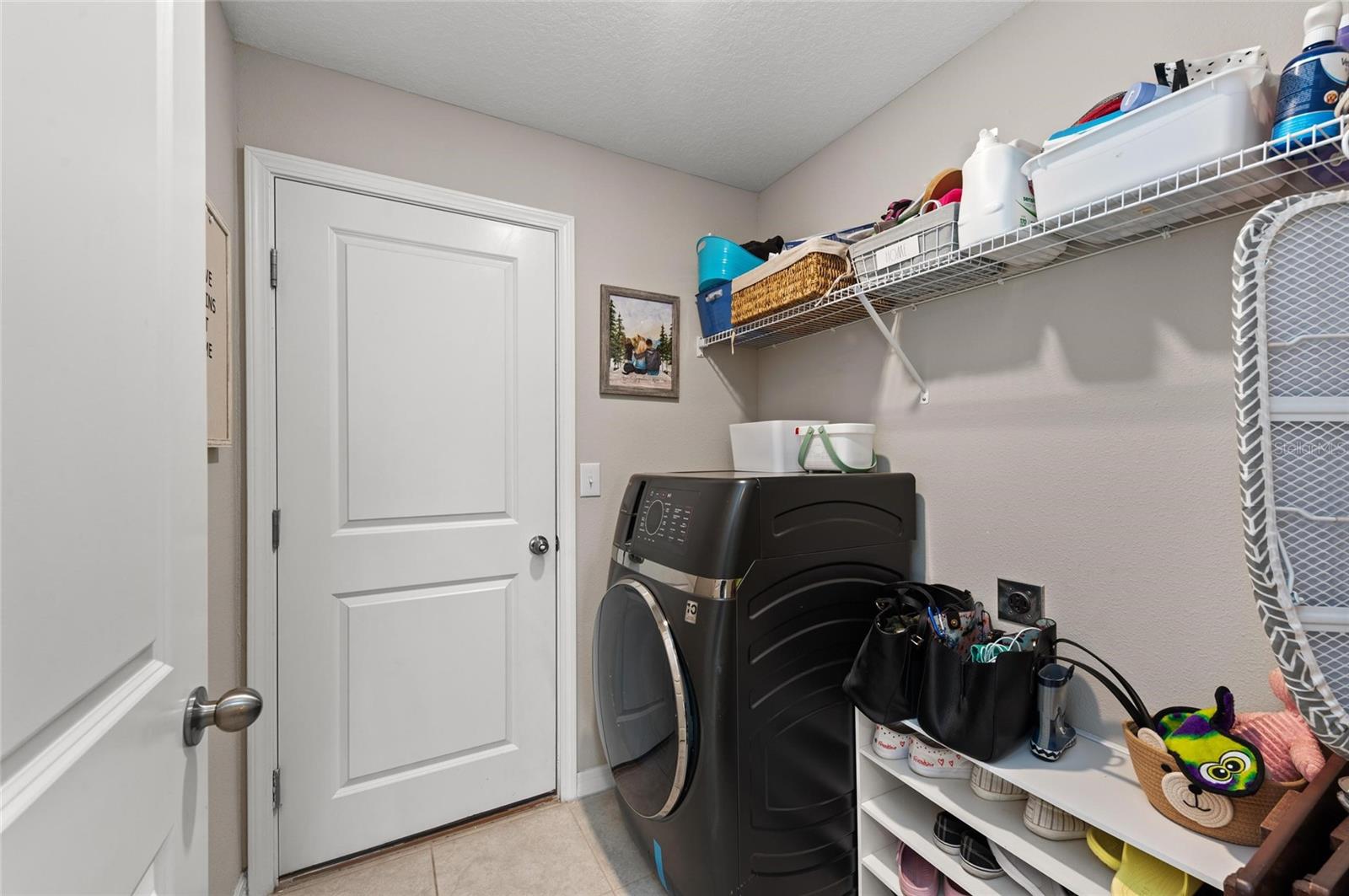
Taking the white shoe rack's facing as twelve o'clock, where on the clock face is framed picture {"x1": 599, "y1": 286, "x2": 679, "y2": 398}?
The framed picture is roughly at 2 o'clock from the white shoe rack.

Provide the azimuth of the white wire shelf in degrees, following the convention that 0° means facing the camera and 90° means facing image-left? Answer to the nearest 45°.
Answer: approximately 45°

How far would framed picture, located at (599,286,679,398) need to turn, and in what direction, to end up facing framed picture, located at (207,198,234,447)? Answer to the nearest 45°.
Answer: approximately 90° to its right

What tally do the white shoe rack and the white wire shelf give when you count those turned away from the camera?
0

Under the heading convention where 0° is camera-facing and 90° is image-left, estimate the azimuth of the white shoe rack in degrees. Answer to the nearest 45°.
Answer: approximately 45°

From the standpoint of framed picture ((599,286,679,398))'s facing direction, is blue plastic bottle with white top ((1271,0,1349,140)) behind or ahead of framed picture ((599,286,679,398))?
ahead

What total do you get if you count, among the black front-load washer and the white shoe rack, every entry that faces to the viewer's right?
0

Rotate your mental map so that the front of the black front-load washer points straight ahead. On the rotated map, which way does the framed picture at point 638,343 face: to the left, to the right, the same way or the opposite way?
to the left

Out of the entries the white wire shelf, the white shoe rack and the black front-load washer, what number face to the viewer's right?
0

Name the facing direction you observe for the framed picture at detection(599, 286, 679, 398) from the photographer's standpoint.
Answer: facing the viewer and to the right of the viewer
